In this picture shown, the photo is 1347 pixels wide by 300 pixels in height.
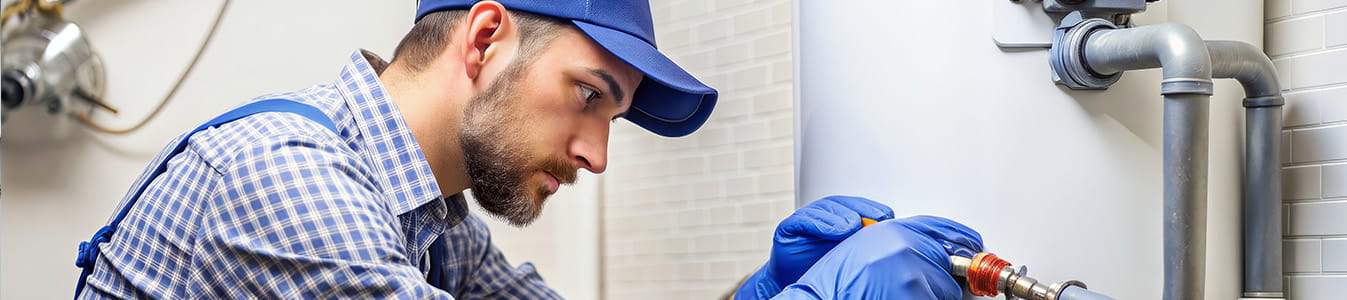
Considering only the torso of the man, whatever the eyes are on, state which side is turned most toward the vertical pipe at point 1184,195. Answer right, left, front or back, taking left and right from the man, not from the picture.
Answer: front

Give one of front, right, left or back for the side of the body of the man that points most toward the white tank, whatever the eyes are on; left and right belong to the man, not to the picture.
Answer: front

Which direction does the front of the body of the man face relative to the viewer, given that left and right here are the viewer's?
facing to the right of the viewer

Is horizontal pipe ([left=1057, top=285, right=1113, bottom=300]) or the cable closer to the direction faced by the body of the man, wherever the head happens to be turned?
the horizontal pipe

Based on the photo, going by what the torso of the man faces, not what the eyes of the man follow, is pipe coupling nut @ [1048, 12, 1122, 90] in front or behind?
in front

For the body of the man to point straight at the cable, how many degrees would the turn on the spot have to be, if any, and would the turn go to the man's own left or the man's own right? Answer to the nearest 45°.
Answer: approximately 135° to the man's own left

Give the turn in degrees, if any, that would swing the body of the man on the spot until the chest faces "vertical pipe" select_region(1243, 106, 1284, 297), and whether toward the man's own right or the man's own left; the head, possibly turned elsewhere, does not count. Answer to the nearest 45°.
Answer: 0° — they already face it

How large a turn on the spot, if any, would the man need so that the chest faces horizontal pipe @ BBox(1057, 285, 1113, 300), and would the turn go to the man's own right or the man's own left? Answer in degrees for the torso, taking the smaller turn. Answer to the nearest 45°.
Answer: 0° — they already face it

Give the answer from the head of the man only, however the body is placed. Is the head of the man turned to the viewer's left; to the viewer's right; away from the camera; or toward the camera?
to the viewer's right

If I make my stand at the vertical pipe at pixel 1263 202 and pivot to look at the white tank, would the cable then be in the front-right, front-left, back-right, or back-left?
front-right
